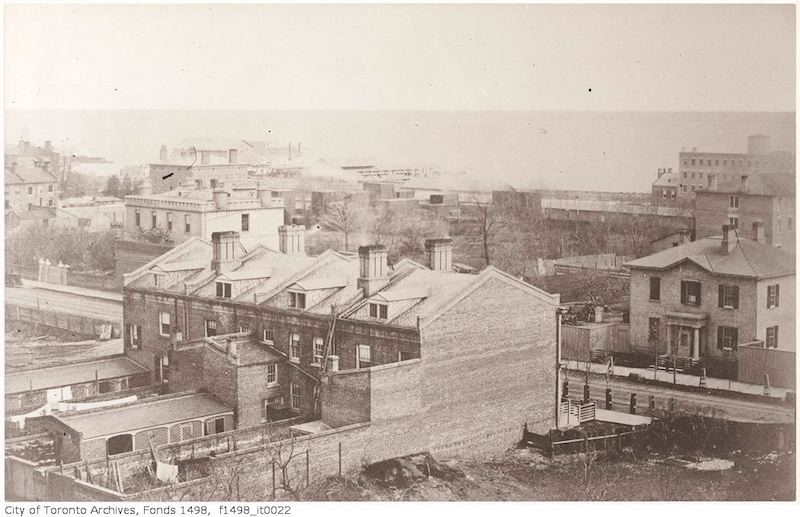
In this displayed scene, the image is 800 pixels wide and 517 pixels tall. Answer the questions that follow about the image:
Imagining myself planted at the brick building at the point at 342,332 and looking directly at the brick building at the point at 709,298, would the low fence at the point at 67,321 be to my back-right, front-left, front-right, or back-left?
back-left

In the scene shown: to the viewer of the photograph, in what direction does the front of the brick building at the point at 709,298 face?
facing the viewer and to the left of the viewer

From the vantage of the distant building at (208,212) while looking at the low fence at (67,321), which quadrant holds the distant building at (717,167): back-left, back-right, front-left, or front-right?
back-left

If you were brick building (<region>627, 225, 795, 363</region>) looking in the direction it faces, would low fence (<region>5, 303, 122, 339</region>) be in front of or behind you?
in front
